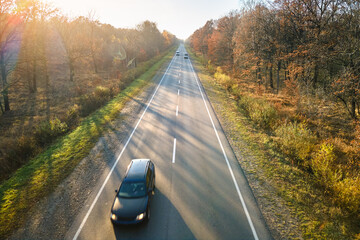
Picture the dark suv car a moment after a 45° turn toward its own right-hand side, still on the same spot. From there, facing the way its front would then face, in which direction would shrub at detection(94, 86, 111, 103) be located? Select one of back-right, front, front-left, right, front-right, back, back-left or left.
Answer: back-right

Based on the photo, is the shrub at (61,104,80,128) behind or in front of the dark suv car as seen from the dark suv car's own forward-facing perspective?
behind

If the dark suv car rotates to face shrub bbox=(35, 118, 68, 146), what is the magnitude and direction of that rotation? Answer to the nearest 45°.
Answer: approximately 135° to its right

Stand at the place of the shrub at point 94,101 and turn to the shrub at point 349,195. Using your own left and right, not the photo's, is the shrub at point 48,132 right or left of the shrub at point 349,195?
right

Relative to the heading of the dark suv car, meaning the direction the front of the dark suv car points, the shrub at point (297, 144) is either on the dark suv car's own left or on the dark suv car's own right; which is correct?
on the dark suv car's own left

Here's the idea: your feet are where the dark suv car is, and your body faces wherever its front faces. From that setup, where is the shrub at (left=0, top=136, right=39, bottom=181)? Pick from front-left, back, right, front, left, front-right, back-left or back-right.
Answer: back-right

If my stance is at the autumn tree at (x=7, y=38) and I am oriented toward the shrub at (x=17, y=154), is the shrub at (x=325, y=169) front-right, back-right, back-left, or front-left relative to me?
front-left

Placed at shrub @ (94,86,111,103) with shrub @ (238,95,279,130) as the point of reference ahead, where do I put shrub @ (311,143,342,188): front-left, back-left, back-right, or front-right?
front-right

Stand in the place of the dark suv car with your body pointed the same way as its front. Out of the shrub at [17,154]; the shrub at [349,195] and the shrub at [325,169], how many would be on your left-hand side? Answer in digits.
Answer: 2

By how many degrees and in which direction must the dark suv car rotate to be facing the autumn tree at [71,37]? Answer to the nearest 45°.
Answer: approximately 180°

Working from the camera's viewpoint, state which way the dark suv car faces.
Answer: facing the viewer

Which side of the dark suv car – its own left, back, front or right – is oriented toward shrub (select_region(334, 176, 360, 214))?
left
